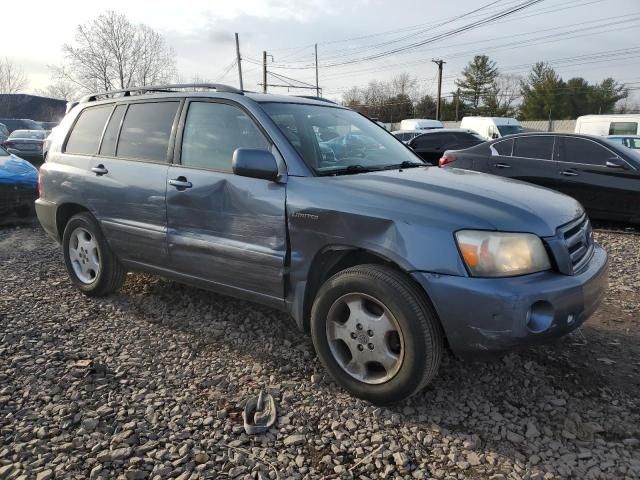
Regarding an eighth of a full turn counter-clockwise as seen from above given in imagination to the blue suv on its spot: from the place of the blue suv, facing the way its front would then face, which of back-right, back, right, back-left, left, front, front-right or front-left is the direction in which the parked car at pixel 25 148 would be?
back-left

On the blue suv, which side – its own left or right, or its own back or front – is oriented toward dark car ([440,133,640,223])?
left

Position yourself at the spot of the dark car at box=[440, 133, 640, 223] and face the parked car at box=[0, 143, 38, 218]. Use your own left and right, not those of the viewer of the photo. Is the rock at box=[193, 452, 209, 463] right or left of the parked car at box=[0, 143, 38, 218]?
left

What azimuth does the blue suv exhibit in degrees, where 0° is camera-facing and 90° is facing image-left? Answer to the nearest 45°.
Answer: approximately 315°

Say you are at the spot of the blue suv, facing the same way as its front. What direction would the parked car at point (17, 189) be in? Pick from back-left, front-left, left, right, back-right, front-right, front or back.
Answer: back

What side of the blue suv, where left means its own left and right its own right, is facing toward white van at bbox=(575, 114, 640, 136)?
left

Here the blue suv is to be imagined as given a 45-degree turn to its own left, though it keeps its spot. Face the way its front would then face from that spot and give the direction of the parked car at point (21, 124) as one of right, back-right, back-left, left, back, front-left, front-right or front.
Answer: back-left

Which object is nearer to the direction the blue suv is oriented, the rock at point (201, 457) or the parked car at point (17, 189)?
the rock
